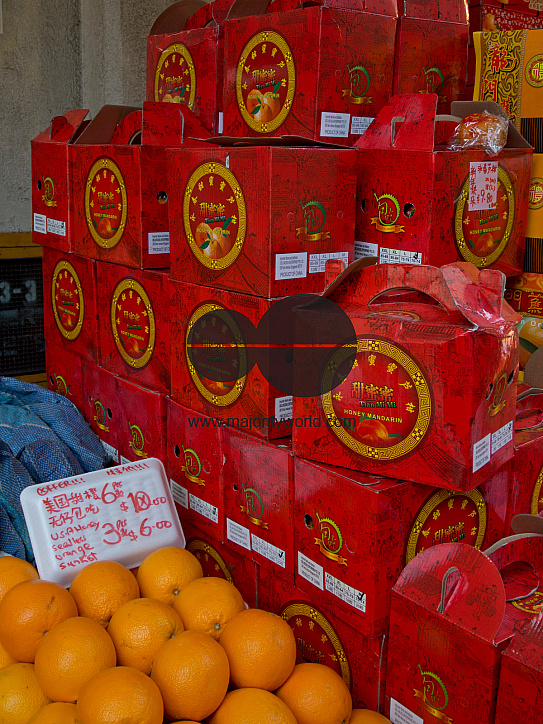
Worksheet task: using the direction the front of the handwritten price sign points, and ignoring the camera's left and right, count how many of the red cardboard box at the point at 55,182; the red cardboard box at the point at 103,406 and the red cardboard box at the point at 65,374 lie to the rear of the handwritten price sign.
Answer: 3

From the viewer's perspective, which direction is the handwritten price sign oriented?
toward the camera

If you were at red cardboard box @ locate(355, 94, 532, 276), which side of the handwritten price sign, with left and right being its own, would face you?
left

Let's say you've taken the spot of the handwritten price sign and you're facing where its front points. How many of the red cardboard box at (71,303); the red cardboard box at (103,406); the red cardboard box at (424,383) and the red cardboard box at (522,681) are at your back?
2

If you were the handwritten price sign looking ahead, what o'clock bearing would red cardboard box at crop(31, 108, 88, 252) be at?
The red cardboard box is roughly at 6 o'clock from the handwritten price sign.

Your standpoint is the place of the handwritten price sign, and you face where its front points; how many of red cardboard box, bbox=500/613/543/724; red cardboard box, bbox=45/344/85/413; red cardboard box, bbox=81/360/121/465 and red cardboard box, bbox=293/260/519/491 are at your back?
2

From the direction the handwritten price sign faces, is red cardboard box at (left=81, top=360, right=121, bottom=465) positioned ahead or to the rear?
to the rear

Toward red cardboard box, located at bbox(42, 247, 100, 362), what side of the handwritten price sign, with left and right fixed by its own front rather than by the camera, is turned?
back
